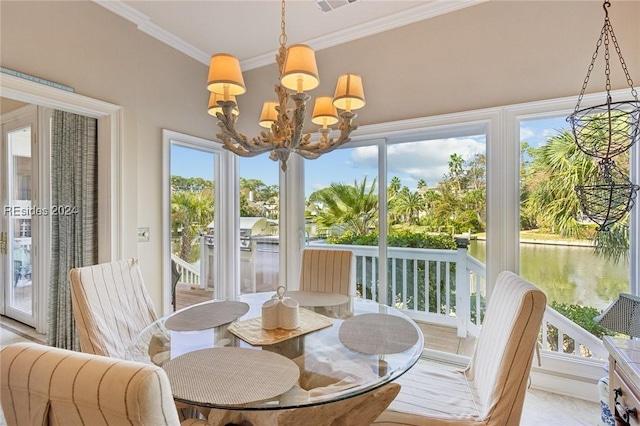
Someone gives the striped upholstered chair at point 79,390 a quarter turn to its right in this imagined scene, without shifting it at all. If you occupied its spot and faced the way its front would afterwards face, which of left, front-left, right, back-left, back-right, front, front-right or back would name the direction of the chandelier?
left

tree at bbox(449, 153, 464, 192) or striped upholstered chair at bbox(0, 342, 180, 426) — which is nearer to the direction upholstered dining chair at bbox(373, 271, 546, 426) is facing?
the striped upholstered chair

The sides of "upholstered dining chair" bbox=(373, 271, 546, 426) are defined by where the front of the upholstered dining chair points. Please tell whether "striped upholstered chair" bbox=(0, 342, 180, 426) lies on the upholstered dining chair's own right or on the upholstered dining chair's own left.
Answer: on the upholstered dining chair's own left

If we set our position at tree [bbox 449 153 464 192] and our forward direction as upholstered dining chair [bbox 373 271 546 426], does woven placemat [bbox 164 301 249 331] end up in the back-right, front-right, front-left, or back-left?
front-right

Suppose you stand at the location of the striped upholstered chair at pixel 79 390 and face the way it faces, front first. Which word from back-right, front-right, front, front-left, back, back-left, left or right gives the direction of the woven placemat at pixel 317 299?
front

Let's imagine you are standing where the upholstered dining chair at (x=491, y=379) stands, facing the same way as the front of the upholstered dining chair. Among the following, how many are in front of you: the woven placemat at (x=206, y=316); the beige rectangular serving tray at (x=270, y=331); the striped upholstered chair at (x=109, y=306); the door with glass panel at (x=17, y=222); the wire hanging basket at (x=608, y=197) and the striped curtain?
5

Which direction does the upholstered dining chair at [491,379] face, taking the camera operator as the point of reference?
facing to the left of the viewer

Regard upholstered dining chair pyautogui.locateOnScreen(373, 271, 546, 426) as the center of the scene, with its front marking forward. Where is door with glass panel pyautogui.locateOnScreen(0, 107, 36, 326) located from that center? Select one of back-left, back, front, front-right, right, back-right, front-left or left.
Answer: front

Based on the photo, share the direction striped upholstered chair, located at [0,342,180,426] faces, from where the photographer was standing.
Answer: facing away from the viewer and to the right of the viewer

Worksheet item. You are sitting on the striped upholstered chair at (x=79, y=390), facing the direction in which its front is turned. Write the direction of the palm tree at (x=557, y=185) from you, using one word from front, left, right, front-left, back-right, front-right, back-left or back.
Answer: front-right

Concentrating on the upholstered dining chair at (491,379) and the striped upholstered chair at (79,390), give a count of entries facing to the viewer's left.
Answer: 1

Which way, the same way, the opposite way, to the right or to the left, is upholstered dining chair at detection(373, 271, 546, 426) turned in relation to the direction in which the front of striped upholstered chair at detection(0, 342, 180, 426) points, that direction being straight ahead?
to the left

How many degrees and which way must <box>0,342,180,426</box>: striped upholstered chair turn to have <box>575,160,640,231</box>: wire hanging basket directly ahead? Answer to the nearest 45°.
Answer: approximately 45° to its right

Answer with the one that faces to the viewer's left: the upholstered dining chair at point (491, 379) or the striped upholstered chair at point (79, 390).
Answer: the upholstered dining chair

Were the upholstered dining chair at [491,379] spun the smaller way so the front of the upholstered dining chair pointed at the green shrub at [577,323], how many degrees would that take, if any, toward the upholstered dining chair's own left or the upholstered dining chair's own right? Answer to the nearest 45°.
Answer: approximately 135° to the upholstered dining chair's own right

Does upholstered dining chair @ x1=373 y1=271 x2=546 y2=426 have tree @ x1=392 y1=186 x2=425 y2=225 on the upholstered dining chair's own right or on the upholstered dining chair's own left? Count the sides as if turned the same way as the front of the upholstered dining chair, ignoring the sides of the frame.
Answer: on the upholstered dining chair's own right
